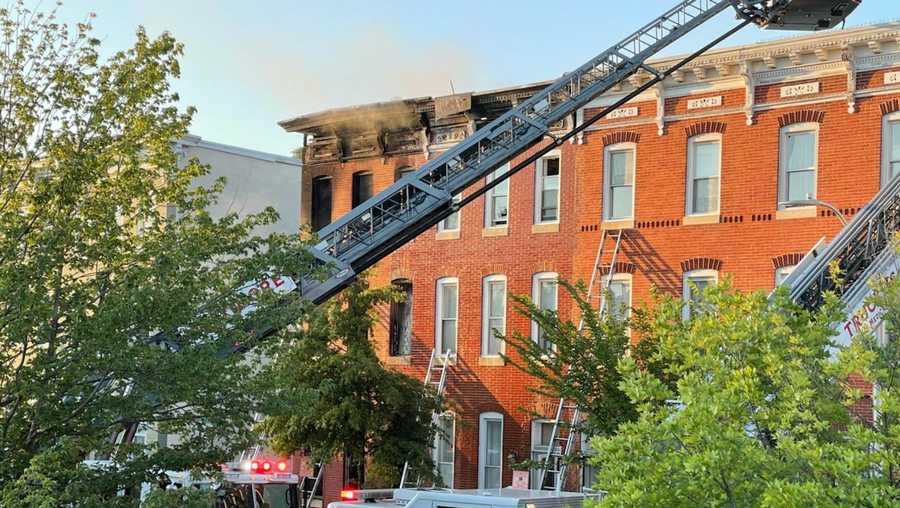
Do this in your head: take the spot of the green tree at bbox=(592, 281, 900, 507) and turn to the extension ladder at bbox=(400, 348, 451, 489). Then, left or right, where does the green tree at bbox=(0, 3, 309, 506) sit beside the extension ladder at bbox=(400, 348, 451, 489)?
left

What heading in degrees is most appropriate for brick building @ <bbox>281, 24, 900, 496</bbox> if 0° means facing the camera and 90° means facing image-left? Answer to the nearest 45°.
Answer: approximately 45°
